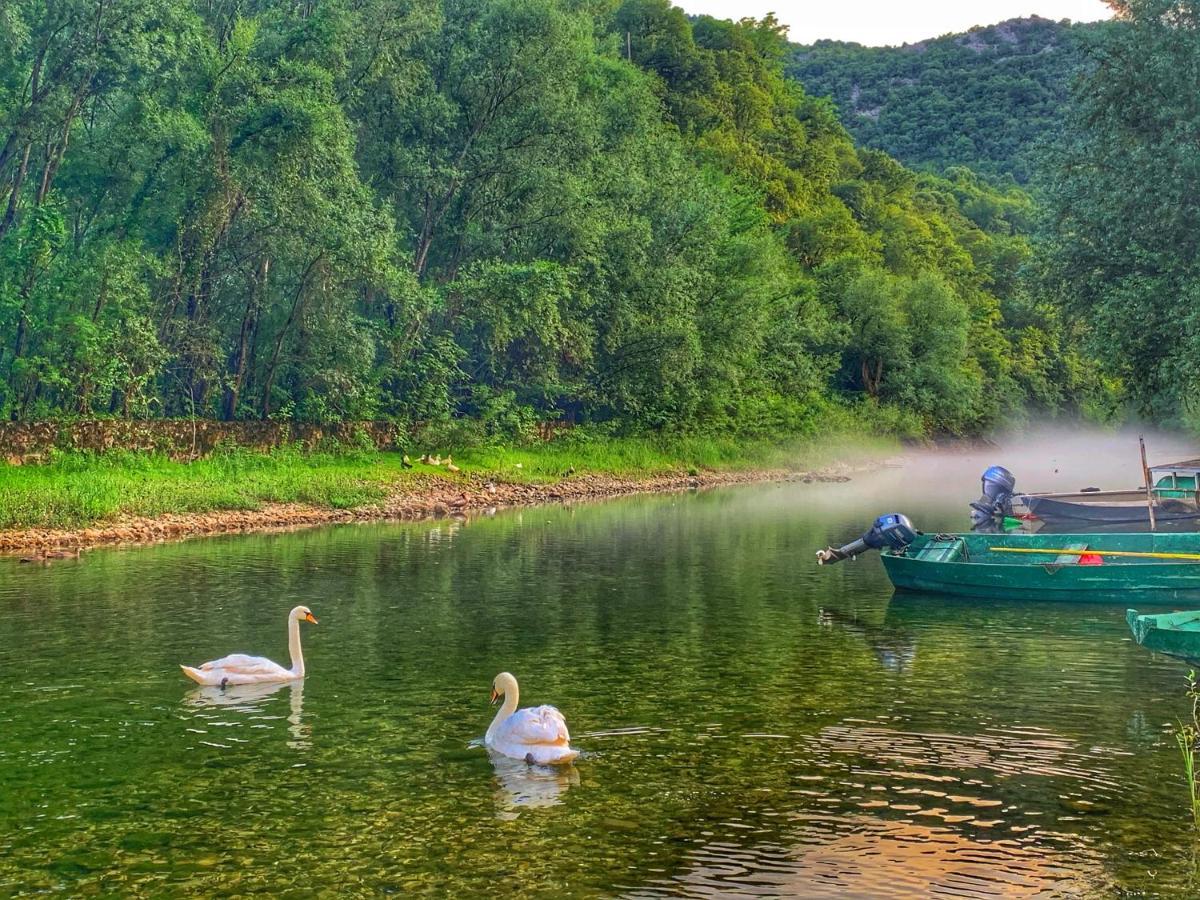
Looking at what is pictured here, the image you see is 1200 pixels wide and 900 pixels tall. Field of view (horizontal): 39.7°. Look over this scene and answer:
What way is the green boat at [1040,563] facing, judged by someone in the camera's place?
facing to the right of the viewer

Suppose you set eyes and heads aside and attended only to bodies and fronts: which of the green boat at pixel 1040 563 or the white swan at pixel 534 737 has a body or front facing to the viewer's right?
the green boat

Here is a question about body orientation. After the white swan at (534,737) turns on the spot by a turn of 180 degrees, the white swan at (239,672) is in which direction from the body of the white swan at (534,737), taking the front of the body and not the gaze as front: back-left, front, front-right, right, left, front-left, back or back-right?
back-left

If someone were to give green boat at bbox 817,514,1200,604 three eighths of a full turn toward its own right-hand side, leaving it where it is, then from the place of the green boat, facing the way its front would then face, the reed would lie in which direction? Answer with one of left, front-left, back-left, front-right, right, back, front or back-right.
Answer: front-left

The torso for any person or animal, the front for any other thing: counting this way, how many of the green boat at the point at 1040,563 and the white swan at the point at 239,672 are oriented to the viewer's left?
0

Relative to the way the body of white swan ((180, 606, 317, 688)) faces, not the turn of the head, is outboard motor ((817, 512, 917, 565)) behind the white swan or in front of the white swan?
in front

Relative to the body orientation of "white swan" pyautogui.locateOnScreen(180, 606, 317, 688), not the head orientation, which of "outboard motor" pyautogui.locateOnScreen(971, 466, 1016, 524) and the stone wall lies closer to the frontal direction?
the outboard motor

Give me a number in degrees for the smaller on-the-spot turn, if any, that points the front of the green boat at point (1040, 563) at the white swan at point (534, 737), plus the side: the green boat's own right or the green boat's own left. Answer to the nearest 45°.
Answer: approximately 90° to the green boat's own right

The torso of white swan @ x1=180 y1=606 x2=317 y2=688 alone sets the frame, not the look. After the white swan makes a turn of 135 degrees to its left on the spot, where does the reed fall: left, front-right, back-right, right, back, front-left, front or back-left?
back

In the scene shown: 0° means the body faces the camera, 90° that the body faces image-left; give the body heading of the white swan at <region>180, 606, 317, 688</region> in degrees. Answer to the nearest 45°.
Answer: approximately 270°

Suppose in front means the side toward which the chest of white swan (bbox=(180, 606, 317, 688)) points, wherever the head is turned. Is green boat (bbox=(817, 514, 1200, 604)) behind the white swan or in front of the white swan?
in front

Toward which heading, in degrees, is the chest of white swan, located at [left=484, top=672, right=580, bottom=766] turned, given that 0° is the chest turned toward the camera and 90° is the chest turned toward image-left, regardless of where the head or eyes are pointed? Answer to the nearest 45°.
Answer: approximately 90°

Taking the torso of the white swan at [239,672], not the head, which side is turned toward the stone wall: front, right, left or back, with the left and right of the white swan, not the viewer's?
left
